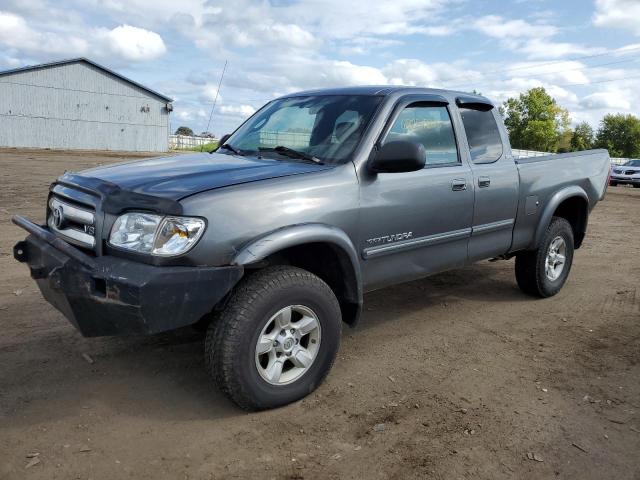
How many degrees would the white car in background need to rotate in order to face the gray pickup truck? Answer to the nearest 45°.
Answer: approximately 45° to its left

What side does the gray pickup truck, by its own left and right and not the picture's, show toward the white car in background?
back

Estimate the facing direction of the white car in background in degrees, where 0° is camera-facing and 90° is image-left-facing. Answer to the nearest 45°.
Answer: approximately 45°

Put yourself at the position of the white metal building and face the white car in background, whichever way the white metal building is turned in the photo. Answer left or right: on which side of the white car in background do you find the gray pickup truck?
right

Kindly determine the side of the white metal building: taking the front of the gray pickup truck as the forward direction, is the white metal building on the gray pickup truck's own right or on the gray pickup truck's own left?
on the gray pickup truck's own right

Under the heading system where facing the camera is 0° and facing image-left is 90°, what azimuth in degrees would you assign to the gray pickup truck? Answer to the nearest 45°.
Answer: approximately 45°
